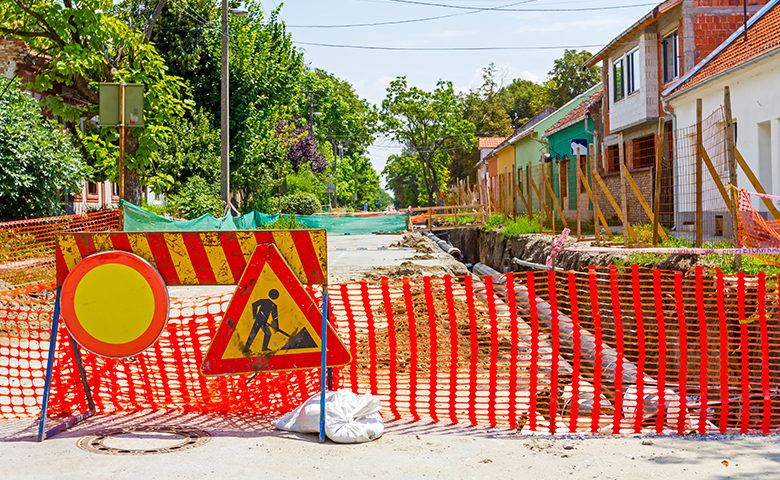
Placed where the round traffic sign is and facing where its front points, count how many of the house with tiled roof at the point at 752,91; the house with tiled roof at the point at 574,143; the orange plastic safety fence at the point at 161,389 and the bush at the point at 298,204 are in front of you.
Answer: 0

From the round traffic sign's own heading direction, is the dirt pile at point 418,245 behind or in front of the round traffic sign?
behind

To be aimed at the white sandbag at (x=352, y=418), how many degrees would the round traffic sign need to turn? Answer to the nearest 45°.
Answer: approximately 90° to its left

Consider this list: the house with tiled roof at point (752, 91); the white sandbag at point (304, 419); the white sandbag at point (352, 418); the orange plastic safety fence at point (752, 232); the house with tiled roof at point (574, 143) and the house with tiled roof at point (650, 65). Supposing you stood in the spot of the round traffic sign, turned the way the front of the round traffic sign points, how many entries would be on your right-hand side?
0

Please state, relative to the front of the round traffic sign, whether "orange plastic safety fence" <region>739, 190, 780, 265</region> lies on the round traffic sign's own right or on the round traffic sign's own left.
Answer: on the round traffic sign's own left

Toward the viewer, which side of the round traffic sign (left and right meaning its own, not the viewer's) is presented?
front

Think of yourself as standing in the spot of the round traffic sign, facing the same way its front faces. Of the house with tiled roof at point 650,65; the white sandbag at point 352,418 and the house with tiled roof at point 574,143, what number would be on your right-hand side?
0

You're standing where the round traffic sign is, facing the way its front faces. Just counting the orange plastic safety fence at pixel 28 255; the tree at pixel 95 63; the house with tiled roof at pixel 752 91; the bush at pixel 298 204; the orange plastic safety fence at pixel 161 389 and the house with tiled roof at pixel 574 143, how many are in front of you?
0

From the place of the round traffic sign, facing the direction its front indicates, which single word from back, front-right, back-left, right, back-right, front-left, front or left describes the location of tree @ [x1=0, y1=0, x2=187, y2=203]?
back

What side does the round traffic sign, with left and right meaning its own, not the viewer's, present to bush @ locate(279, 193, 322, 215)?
back

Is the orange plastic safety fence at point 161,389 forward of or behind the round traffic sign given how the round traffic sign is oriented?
behind

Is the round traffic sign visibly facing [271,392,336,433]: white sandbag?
no

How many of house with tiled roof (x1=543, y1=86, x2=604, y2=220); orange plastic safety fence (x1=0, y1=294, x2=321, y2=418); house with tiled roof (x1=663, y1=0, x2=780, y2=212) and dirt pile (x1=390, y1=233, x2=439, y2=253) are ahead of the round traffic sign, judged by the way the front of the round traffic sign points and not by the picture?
0

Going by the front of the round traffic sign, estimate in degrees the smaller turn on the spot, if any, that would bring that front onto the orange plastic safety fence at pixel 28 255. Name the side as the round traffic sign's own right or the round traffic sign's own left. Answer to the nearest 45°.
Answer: approximately 180°

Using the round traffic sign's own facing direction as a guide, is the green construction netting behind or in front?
behind
